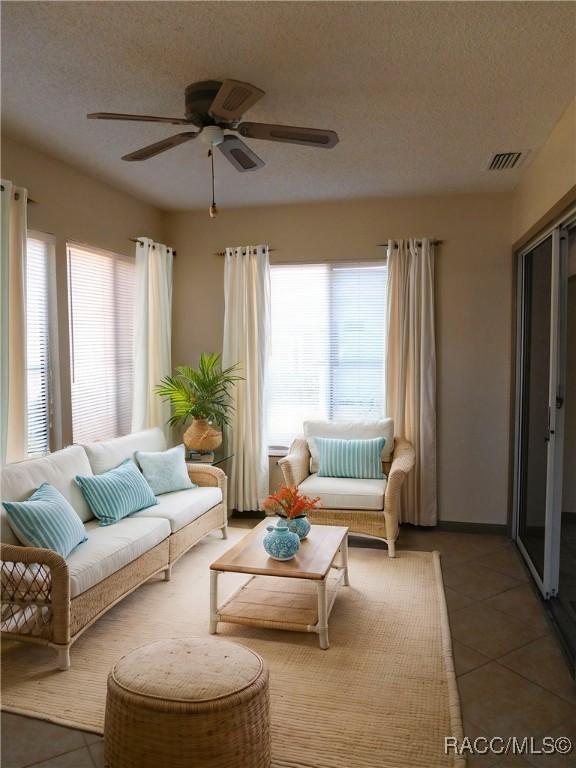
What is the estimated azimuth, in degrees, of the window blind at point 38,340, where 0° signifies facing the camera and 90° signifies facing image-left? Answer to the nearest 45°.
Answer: approximately 315°

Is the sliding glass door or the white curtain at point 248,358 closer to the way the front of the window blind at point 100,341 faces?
the sliding glass door

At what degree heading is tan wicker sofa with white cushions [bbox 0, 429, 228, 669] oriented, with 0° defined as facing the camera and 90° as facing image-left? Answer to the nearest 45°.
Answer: approximately 315°

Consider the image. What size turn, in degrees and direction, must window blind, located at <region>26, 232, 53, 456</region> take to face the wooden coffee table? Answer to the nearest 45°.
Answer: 0° — it already faces it

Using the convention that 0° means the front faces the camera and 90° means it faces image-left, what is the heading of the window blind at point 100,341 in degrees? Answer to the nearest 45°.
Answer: approximately 315°

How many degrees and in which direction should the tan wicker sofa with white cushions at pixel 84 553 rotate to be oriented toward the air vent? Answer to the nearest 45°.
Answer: approximately 45° to its left
